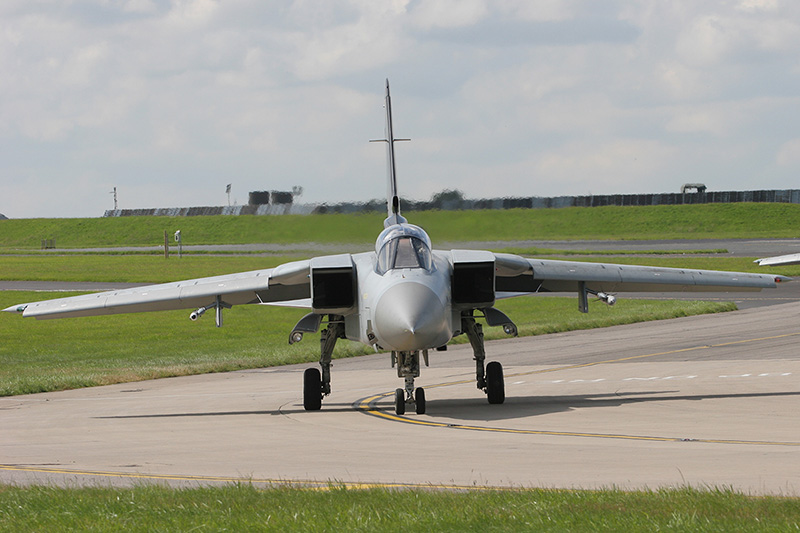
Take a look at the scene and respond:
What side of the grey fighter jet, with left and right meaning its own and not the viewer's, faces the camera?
front
